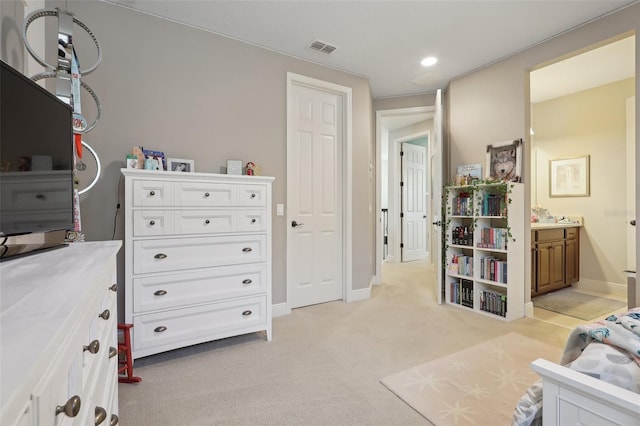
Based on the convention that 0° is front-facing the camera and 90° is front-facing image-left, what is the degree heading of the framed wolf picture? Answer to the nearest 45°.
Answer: approximately 45°

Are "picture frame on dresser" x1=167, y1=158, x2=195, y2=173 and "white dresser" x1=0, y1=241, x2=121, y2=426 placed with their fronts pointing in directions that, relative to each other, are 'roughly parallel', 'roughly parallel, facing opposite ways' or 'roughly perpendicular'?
roughly perpendicular

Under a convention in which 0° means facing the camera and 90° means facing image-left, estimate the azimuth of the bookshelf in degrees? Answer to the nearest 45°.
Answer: approximately 45°

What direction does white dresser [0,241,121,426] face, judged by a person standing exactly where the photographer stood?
facing to the right of the viewer

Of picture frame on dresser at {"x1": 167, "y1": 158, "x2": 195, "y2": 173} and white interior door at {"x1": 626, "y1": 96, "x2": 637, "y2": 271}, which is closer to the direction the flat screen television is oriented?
the white interior door

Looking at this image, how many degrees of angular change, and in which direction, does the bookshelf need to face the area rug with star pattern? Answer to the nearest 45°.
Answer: approximately 45° to its left
